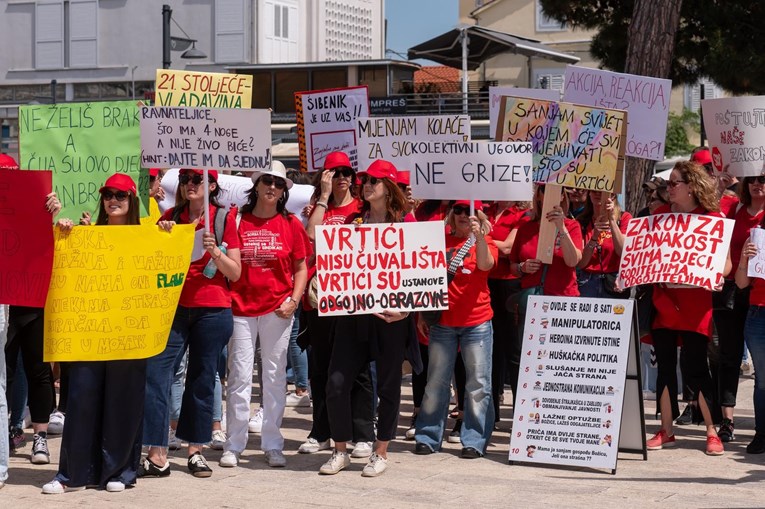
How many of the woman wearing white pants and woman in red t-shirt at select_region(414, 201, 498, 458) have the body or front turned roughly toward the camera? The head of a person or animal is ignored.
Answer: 2

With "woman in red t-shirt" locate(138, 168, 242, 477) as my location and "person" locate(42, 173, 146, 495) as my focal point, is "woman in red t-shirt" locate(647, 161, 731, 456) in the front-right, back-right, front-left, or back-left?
back-left

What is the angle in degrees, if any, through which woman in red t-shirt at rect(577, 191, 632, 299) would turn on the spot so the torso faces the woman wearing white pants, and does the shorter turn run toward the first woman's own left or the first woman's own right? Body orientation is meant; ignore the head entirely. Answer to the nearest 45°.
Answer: approximately 45° to the first woman's own right

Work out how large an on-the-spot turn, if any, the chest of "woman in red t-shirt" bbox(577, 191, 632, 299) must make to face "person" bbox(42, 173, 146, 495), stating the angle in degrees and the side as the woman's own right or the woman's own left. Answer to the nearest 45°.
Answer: approximately 45° to the woman's own right

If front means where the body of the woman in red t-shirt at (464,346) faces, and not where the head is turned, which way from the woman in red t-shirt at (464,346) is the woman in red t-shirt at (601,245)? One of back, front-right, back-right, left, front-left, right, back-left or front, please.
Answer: back-left

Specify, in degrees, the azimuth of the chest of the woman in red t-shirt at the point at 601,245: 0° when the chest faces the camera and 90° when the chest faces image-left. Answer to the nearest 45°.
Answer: approximately 0°

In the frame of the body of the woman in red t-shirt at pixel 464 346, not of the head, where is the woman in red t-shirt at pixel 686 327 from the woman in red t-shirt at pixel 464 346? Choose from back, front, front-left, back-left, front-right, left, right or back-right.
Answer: left

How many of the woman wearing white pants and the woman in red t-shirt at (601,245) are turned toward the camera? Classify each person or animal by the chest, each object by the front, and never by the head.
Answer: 2
